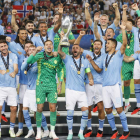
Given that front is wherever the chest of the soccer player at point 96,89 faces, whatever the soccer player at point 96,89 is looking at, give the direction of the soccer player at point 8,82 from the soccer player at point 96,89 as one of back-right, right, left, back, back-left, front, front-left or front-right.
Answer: right

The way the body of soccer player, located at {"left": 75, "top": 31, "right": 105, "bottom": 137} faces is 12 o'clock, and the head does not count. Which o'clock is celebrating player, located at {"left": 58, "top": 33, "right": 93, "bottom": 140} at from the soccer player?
The celebrating player is roughly at 2 o'clock from the soccer player.

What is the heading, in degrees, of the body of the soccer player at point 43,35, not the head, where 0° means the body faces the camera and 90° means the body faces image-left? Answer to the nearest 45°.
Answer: approximately 0°

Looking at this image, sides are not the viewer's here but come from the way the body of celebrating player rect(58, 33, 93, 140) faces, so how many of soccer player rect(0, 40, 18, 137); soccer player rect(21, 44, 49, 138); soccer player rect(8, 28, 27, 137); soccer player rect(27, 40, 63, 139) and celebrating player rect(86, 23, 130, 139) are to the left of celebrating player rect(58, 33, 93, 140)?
1

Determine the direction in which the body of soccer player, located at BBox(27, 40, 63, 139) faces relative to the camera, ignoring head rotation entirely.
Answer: toward the camera

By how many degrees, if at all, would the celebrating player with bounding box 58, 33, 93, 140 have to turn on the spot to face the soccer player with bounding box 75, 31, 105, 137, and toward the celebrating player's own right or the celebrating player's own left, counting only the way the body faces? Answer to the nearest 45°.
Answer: approximately 135° to the celebrating player's own left

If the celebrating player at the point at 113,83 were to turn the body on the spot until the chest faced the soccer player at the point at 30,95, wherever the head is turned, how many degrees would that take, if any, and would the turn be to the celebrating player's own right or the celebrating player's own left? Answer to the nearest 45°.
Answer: approximately 45° to the celebrating player's own right

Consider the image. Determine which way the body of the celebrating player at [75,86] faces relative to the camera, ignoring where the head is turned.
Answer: toward the camera

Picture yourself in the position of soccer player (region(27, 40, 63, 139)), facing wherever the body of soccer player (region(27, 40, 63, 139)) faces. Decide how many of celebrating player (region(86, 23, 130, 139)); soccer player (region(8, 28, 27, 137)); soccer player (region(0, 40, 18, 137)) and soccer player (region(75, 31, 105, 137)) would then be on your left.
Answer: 2

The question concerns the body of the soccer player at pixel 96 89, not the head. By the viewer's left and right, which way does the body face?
facing the viewer

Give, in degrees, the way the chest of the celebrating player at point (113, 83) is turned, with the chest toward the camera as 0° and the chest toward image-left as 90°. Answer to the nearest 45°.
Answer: approximately 45°

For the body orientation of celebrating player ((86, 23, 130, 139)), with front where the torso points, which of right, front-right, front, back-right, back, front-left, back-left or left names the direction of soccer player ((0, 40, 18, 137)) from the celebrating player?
front-right
